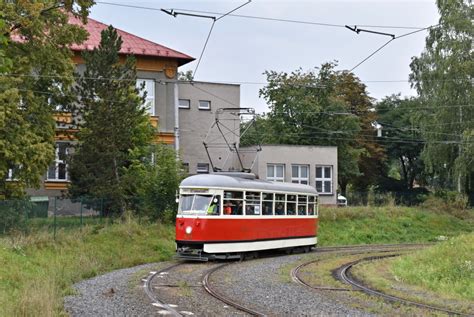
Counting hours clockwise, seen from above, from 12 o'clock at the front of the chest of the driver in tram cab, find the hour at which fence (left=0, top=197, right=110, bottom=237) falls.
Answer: The fence is roughly at 2 o'clock from the driver in tram cab.

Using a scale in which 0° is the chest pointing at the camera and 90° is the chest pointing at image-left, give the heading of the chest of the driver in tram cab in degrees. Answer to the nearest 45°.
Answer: approximately 45°

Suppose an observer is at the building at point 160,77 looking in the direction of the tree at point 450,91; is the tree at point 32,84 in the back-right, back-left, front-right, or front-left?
back-right

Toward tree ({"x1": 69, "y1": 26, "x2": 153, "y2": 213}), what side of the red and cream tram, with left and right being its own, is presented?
right

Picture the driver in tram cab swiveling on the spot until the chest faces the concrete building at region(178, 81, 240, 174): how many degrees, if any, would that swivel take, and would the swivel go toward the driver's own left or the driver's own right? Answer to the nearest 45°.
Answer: approximately 135° to the driver's own right

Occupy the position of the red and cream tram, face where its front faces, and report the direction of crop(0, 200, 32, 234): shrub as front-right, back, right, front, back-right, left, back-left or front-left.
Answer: front-right

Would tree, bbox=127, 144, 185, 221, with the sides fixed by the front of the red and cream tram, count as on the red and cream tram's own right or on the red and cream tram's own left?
on the red and cream tram's own right

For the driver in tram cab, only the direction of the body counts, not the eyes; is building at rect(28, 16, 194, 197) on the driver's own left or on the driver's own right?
on the driver's own right

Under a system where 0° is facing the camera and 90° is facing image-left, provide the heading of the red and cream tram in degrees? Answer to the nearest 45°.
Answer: approximately 45°

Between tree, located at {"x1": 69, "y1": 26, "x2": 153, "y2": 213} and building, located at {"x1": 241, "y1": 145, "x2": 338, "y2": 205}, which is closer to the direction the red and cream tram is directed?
the tree

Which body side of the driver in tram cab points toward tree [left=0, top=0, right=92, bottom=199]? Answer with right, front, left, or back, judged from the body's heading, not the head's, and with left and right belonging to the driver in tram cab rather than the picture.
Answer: right

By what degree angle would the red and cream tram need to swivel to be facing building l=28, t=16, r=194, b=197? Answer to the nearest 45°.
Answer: approximately 135° to its right

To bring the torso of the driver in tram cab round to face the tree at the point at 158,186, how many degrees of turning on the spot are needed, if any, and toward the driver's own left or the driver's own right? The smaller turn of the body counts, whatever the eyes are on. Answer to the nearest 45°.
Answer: approximately 135° to the driver's own right
